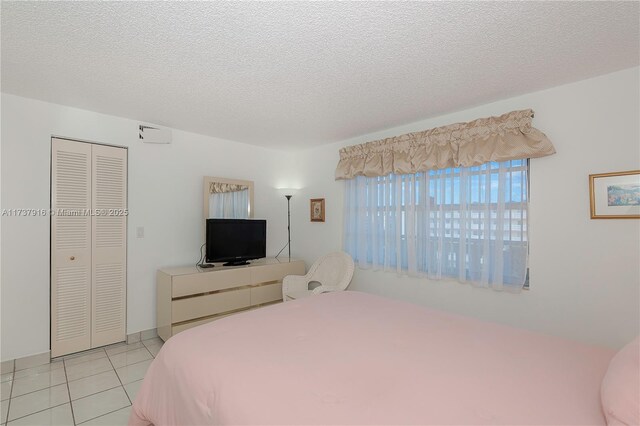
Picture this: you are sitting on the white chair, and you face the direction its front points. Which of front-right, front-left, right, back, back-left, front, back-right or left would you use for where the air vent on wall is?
front-right

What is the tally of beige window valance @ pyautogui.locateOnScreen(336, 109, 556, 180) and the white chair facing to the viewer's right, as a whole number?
0

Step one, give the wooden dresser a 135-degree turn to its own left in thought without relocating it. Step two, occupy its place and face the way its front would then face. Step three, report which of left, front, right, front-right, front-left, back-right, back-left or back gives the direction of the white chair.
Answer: right

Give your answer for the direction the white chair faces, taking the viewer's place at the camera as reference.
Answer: facing the viewer and to the left of the viewer

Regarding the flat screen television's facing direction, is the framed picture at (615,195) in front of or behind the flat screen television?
in front

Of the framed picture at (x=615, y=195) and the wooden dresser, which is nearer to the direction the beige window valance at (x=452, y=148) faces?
the wooden dresser

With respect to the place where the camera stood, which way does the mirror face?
facing the viewer and to the right of the viewer

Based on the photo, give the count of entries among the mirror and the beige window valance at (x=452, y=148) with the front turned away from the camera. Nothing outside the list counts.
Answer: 0

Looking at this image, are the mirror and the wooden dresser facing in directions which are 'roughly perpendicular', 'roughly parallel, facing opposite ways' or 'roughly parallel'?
roughly parallel

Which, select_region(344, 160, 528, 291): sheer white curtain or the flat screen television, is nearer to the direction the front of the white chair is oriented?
the flat screen television

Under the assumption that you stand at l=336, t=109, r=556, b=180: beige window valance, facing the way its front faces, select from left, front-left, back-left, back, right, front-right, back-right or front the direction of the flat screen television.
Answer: front-right

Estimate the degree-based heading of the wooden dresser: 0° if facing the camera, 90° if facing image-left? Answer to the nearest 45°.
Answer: approximately 315°

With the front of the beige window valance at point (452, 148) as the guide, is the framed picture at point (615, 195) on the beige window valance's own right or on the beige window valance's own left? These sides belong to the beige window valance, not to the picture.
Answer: on the beige window valance's own left

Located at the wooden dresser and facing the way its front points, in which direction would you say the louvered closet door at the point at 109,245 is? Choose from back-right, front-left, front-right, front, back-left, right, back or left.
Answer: back-right

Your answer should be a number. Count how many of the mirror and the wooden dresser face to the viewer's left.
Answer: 0
